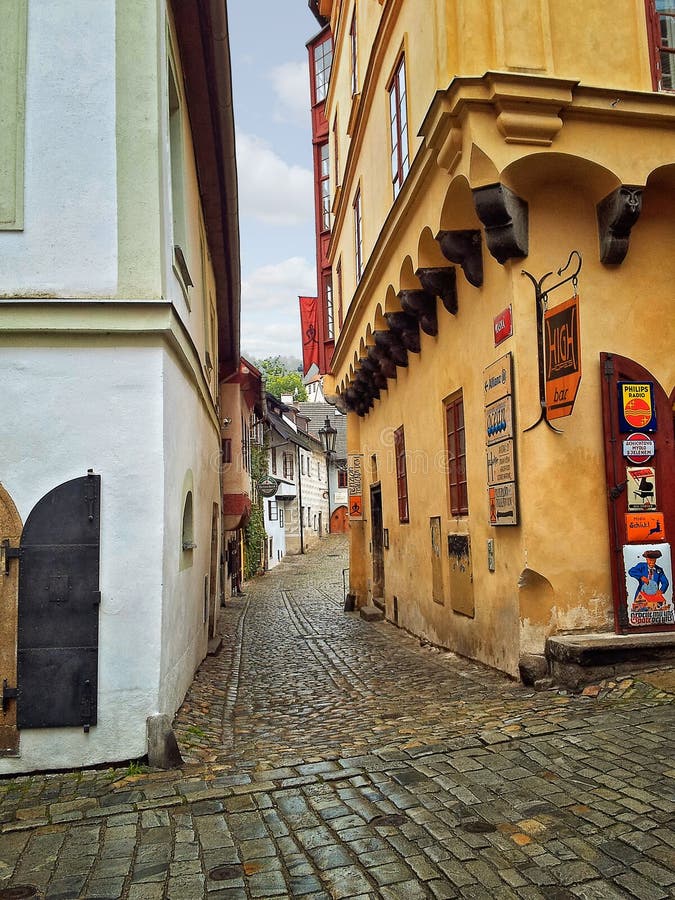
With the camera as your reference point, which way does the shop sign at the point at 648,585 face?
facing the viewer

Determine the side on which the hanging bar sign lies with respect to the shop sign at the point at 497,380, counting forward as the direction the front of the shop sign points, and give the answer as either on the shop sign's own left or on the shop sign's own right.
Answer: on the shop sign's own left

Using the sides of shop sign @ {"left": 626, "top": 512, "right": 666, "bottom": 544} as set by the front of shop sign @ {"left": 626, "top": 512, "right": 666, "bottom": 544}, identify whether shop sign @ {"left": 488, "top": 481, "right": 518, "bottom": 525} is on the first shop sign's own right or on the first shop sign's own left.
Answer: on the first shop sign's own right

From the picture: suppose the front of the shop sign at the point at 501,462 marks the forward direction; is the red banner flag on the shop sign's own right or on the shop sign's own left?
on the shop sign's own right

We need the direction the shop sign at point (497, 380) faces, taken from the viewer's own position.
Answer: facing the viewer and to the left of the viewer

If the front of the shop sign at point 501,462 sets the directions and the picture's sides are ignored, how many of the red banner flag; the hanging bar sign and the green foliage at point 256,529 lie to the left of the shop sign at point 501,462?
1

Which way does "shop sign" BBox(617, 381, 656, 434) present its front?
toward the camera

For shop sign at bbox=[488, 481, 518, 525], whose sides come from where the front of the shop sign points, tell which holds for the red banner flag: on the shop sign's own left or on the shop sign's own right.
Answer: on the shop sign's own right

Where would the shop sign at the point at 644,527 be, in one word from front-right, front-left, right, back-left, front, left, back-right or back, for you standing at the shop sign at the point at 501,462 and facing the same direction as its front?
back-left
